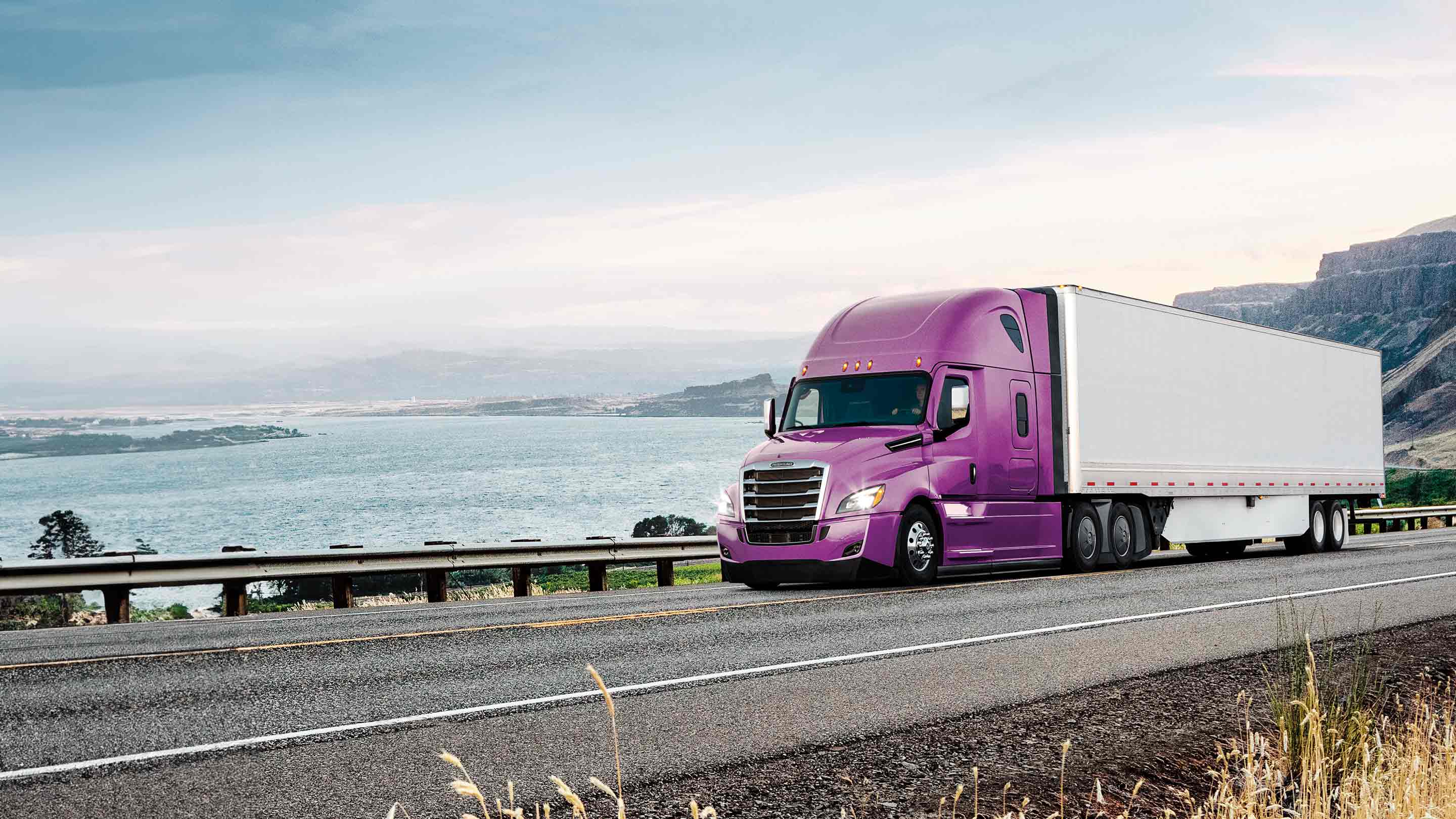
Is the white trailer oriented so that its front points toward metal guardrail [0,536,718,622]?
yes

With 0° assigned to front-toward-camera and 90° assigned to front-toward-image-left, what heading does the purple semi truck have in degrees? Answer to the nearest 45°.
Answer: approximately 45°

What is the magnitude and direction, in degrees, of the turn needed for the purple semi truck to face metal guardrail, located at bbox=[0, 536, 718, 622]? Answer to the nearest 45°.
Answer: approximately 45° to its right

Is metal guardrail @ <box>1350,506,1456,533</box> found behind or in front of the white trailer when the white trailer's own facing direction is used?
behind
